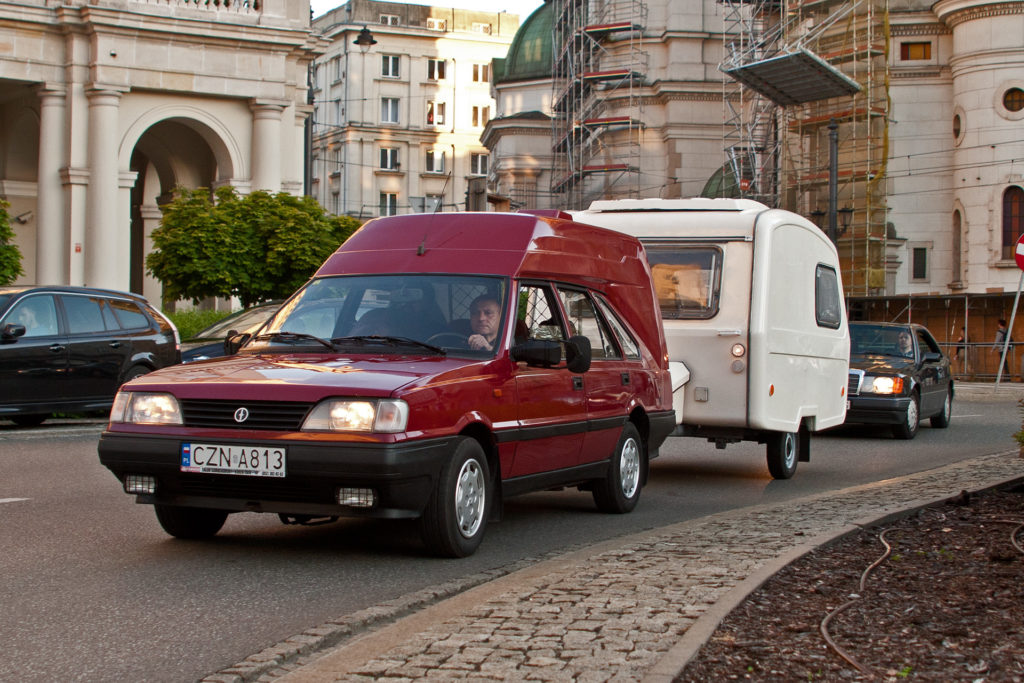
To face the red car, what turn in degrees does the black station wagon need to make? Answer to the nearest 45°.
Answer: approximately 90° to its left

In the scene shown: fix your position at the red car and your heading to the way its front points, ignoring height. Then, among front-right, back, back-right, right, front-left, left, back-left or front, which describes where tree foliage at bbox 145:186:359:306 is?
back-right

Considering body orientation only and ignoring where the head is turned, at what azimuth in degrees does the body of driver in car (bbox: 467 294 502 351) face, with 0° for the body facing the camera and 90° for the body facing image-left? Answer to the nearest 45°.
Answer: approximately 45°

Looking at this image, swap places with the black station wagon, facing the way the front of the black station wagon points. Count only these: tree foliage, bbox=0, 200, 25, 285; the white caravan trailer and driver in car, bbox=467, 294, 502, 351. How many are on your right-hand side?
1

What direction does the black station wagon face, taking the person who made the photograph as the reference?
facing to the left of the viewer

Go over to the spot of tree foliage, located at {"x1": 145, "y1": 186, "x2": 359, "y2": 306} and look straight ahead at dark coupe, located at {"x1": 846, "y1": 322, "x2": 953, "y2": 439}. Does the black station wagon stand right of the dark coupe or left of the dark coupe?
right

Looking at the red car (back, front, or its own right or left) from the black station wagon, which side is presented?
right
